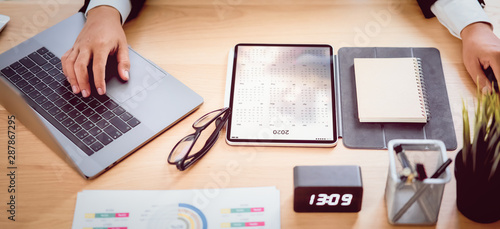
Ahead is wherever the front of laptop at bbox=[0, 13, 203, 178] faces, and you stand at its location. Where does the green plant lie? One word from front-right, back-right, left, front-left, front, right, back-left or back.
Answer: right

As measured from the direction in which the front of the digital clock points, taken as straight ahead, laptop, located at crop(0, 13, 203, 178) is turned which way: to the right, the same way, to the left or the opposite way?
the opposite way

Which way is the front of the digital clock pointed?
toward the camera

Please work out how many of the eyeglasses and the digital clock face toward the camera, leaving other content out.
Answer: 1

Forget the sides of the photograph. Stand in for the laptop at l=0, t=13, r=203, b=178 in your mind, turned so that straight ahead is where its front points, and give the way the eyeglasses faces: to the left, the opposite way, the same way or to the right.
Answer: to the left

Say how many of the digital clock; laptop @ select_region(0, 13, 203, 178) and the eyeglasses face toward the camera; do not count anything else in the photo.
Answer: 1

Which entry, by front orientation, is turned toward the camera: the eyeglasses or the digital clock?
the digital clock
